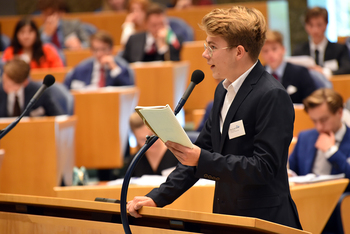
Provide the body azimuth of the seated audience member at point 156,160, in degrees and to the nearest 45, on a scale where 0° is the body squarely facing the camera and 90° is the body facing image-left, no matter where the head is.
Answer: approximately 0°

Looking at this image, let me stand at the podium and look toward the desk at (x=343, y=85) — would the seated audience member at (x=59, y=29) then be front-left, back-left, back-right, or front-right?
front-left

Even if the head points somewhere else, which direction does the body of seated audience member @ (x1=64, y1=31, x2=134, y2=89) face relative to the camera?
toward the camera

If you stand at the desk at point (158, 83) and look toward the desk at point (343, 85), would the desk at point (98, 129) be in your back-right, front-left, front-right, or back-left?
back-right

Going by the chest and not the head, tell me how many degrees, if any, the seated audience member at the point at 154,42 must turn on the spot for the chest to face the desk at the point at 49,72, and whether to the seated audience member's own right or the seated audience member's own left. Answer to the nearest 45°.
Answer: approximately 45° to the seated audience member's own right

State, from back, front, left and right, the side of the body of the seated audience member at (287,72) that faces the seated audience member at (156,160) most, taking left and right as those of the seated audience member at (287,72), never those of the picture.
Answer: front

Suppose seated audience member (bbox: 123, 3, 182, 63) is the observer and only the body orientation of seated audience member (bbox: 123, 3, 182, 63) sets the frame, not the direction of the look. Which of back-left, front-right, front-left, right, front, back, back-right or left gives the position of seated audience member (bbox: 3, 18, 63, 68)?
right

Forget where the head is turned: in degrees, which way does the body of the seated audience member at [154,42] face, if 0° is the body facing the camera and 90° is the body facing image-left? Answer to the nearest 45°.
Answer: approximately 0°

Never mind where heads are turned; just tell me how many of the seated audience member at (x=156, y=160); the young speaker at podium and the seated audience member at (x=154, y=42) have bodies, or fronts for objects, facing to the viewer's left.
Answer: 1

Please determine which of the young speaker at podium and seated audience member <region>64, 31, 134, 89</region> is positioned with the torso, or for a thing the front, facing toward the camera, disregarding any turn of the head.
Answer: the seated audience member

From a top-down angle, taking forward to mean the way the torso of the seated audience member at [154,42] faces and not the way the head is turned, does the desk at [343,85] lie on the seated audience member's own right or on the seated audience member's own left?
on the seated audience member's own left

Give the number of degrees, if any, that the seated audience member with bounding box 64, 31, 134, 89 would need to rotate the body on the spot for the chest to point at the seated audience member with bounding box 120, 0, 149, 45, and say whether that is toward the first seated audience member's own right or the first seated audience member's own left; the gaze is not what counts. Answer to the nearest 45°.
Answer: approximately 180°

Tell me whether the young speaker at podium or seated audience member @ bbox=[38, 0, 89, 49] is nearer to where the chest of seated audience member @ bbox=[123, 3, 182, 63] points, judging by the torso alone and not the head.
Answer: the young speaker at podium

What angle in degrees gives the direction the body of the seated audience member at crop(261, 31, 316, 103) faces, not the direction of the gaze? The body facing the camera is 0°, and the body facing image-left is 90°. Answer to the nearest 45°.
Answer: approximately 45°
